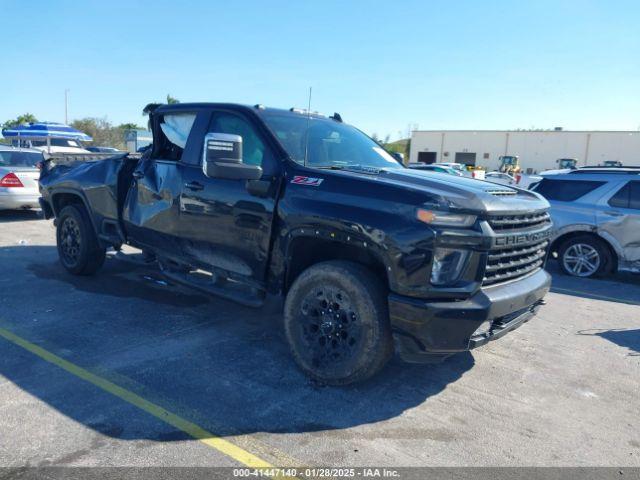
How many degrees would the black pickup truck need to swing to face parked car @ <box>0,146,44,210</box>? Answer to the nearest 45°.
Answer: approximately 180°

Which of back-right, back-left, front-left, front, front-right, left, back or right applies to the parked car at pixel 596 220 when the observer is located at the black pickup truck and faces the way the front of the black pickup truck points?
left

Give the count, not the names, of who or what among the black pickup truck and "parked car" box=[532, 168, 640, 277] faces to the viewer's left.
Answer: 0

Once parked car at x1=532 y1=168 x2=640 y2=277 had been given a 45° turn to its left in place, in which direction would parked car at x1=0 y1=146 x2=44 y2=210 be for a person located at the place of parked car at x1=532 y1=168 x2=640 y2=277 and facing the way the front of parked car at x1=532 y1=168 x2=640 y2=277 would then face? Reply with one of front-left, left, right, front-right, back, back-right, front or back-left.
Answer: back-left

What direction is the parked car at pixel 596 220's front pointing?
to the viewer's right

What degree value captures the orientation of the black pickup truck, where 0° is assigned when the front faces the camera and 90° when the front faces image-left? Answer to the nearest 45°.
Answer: approximately 315°
